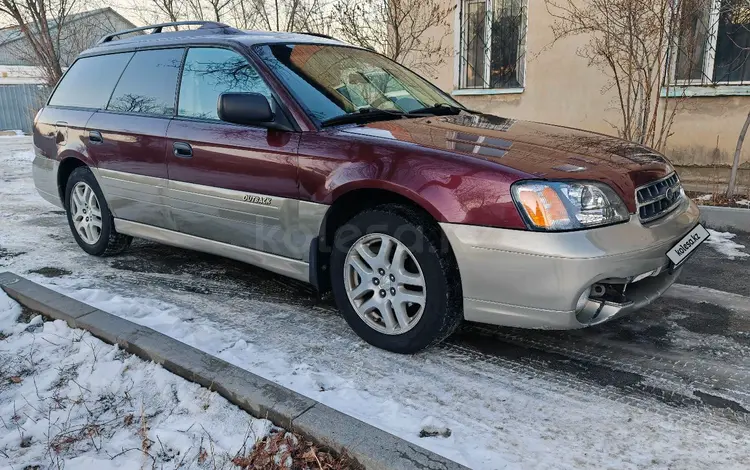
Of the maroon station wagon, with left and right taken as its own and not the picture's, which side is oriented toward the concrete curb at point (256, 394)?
right

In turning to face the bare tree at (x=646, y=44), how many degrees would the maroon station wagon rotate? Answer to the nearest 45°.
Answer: approximately 90° to its left

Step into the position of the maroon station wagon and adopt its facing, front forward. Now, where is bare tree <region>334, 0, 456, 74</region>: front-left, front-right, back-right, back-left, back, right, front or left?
back-left

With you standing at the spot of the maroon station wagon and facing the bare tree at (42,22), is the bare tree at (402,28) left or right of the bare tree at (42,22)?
right

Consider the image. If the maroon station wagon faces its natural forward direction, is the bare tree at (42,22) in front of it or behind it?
behind

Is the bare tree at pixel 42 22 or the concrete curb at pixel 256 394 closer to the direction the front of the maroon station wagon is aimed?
the concrete curb

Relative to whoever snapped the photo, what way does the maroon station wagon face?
facing the viewer and to the right of the viewer

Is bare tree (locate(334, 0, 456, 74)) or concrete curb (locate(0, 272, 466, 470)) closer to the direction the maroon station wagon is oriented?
the concrete curb
